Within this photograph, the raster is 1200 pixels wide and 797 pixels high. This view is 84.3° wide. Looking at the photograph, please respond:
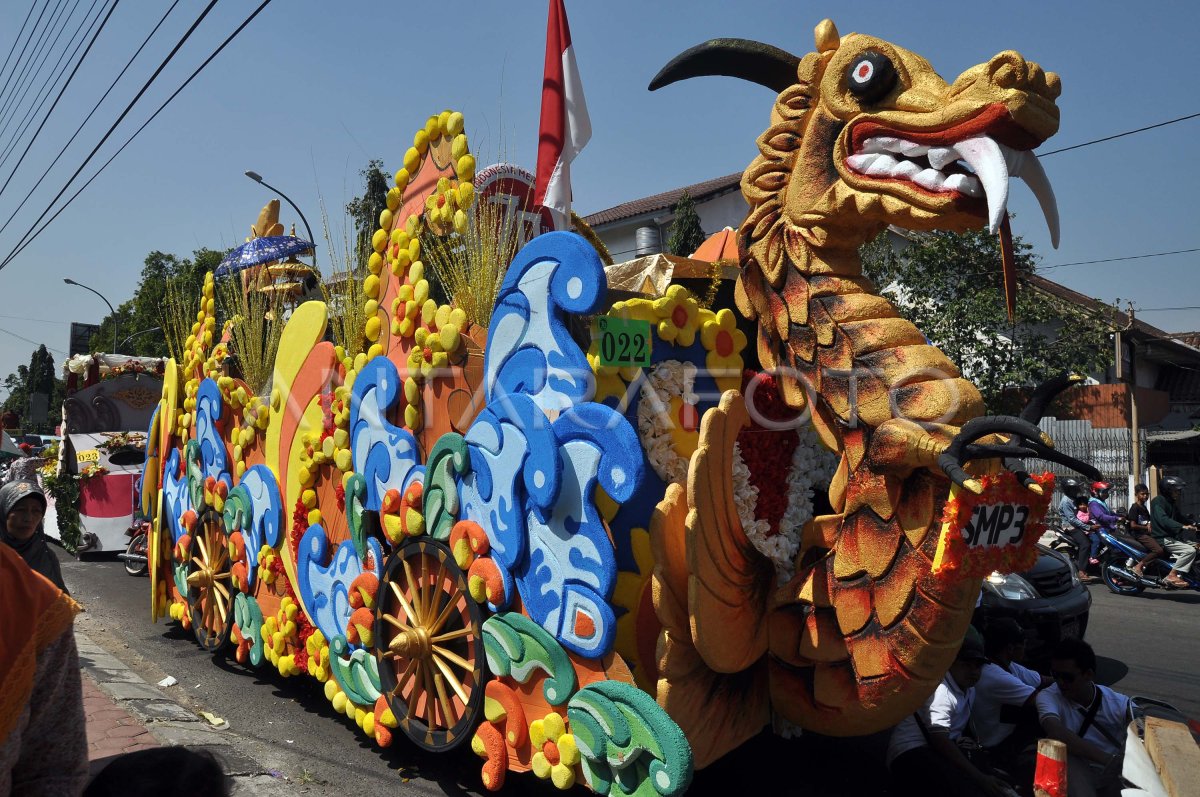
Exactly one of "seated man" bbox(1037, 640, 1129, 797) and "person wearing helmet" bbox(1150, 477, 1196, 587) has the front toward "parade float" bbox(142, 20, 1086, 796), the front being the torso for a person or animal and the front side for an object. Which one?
the seated man

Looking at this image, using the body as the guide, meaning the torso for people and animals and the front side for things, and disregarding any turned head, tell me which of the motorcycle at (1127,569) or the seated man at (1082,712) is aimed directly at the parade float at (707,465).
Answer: the seated man
